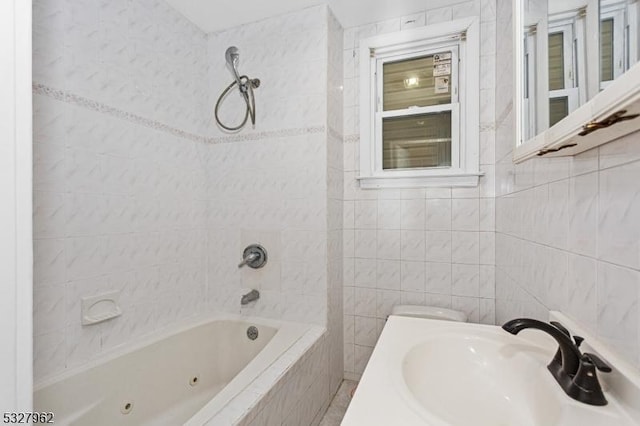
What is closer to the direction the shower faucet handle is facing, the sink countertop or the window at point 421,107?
the sink countertop

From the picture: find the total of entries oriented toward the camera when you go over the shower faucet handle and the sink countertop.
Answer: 1

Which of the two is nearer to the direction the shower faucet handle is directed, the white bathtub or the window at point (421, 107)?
the white bathtub

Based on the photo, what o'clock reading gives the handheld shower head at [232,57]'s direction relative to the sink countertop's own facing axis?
The handheld shower head is roughly at 1 o'clock from the sink countertop.

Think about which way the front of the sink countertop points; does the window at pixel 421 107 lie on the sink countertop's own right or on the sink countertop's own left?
on the sink countertop's own right

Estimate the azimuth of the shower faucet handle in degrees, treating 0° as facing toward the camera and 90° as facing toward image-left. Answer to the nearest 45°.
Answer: approximately 0°

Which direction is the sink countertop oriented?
to the viewer's left

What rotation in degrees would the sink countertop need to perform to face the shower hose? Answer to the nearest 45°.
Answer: approximately 45° to its right

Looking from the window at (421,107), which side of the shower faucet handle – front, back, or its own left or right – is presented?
left

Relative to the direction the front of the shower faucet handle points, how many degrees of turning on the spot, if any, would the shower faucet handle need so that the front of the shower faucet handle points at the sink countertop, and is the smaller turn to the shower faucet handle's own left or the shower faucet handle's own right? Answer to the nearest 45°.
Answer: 0° — it already faces it
